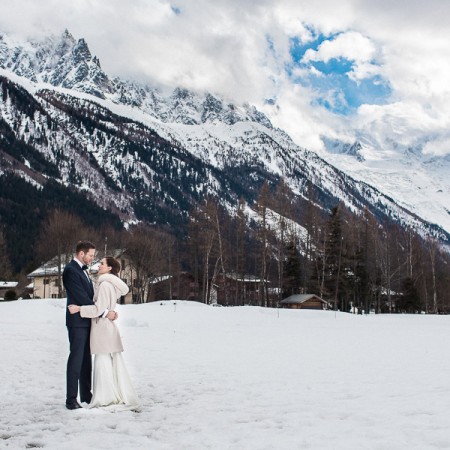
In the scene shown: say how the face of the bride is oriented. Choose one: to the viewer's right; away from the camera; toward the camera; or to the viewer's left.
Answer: to the viewer's left

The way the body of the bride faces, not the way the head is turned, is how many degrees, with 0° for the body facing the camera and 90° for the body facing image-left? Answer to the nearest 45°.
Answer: approximately 90°
